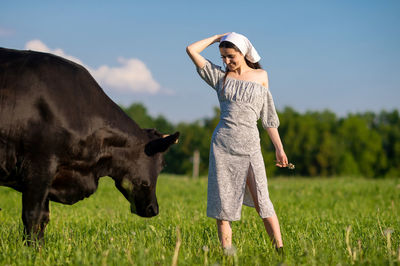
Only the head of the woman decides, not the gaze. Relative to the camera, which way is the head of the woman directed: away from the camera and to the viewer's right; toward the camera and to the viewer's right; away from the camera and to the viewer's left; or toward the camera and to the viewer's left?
toward the camera and to the viewer's left

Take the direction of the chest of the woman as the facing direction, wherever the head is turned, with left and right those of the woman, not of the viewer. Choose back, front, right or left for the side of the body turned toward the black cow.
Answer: right

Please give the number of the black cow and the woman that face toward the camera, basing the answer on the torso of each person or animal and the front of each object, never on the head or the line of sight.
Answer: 1

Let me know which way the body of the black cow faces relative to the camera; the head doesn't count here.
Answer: to the viewer's right

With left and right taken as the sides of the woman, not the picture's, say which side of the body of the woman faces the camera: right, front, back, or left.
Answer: front

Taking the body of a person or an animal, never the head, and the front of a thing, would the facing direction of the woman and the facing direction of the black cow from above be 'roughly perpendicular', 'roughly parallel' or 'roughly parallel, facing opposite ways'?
roughly perpendicular

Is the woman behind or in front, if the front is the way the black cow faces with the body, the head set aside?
in front
